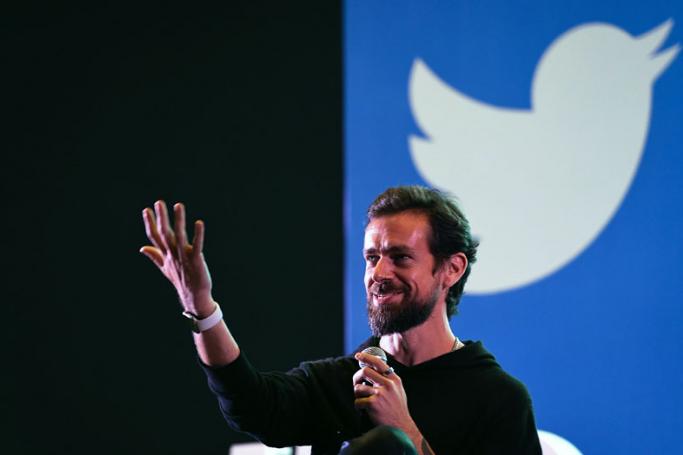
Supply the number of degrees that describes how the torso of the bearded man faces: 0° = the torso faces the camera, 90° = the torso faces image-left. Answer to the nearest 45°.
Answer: approximately 45°
